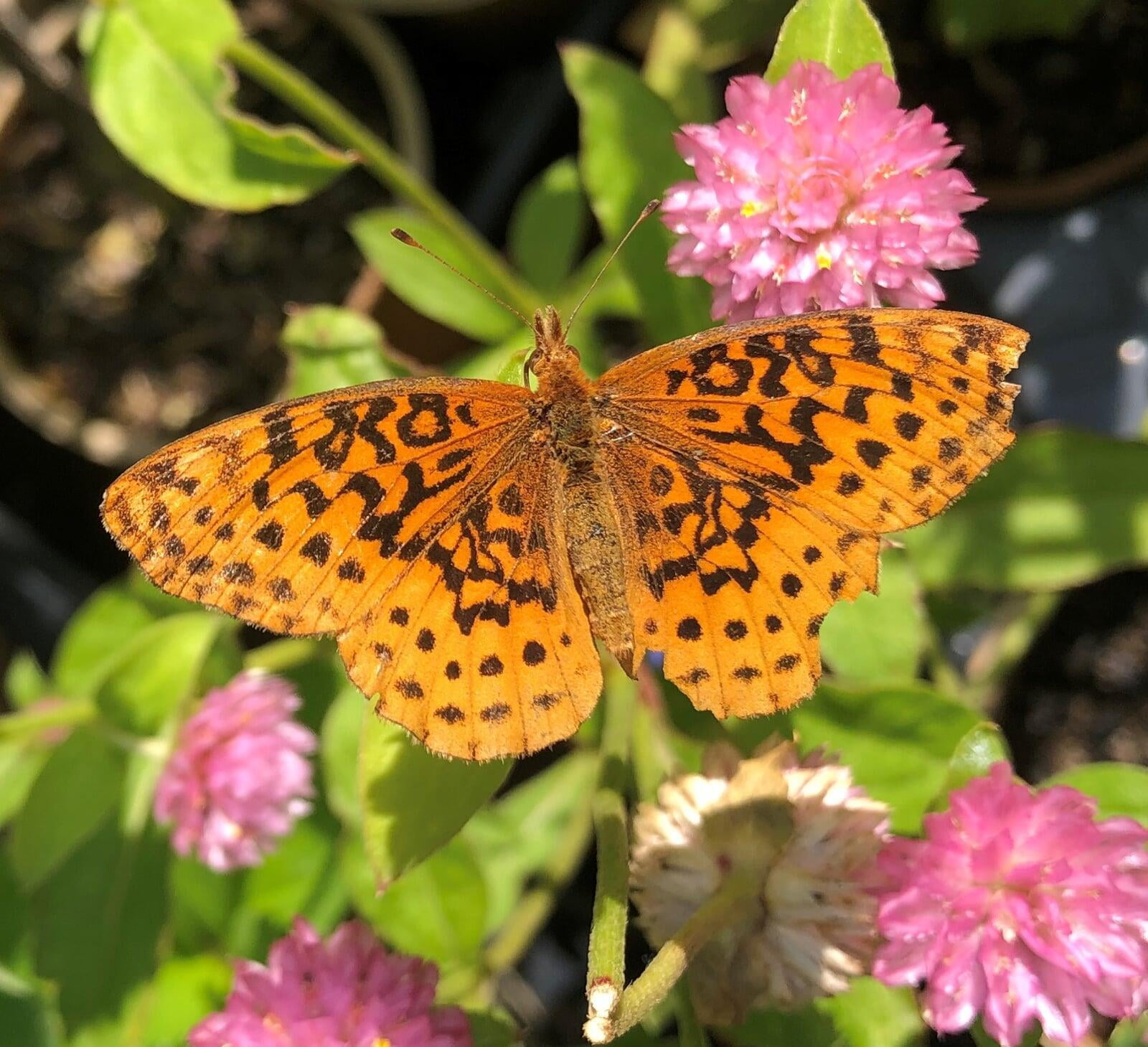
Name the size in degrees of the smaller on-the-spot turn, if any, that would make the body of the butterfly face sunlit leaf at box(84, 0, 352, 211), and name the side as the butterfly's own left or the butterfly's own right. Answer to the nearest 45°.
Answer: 0° — it already faces it

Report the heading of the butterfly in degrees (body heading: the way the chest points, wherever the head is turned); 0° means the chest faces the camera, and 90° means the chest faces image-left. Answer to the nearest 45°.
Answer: approximately 180°
